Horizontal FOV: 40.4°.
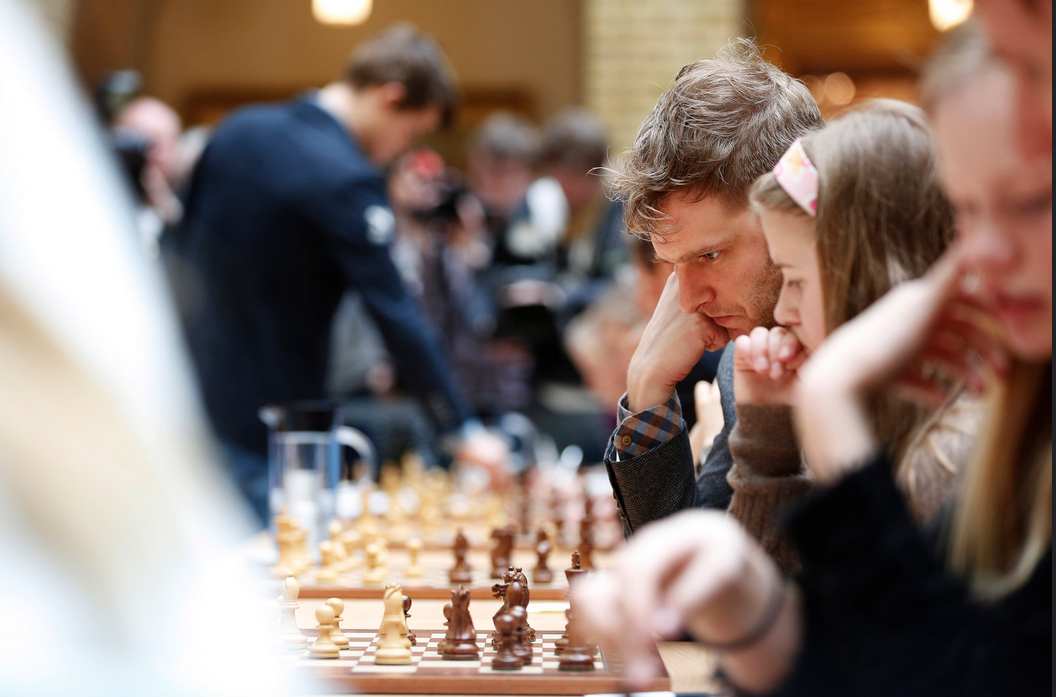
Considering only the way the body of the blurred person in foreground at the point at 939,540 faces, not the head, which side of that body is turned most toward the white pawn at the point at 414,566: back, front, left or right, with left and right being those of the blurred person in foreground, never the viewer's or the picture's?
right

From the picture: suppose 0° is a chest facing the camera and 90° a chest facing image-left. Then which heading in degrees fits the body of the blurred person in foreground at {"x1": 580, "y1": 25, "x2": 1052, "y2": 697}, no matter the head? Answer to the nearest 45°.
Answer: approximately 45°

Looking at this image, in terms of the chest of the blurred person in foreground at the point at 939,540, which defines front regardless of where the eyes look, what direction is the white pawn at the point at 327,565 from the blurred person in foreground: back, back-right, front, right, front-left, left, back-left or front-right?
right

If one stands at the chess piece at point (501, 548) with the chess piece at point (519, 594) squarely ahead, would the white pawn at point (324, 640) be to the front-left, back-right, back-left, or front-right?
front-right

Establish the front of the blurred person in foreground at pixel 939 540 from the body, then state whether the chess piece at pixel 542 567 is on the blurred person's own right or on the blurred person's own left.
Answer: on the blurred person's own right
